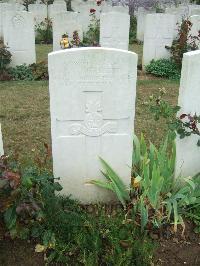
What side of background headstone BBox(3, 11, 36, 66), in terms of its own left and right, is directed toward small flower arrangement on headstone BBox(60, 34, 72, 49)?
left

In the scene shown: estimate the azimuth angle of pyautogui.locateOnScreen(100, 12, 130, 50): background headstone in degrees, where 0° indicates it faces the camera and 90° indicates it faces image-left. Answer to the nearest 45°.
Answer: approximately 0°

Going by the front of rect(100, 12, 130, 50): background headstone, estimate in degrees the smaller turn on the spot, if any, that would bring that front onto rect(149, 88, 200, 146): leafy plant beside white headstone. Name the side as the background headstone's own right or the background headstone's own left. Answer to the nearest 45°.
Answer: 0° — it already faces it

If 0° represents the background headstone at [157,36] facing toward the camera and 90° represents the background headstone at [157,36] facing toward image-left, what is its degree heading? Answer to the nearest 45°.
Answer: approximately 0°

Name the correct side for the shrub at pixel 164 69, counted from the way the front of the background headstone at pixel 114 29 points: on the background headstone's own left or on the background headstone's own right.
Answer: on the background headstone's own left

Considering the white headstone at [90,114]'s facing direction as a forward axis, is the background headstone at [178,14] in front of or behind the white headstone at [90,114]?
behind

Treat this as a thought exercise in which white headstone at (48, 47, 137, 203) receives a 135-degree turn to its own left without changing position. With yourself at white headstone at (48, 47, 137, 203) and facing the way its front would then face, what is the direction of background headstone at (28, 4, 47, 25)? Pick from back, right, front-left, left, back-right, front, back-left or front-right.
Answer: front-left

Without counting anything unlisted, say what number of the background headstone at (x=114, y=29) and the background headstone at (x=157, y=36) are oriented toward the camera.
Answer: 2
